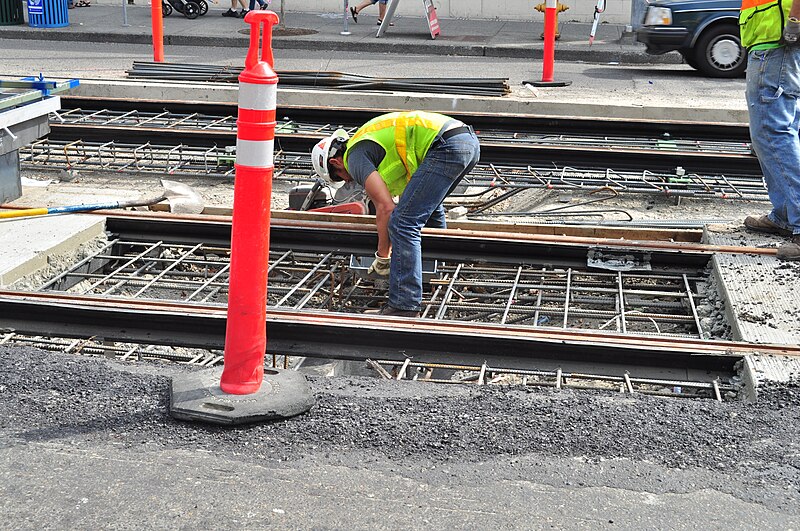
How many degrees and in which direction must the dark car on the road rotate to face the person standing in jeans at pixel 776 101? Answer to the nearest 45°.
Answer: approximately 90° to its left

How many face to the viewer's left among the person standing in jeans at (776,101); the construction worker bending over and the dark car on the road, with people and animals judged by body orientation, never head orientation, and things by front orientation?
3

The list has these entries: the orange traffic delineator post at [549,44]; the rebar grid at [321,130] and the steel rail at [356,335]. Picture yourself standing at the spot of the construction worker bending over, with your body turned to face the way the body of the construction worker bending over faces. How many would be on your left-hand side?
1

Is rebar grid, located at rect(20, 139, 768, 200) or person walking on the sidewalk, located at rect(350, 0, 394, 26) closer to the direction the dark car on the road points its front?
the person walking on the sidewalk

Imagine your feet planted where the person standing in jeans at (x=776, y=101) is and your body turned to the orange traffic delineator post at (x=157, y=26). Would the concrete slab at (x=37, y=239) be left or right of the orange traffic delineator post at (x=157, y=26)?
left

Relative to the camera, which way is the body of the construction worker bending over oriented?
to the viewer's left

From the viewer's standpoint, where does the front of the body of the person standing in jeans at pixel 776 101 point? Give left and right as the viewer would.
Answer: facing to the left of the viewer

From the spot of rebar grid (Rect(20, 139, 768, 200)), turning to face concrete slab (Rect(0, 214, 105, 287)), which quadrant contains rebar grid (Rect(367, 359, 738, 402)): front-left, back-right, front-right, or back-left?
front-left

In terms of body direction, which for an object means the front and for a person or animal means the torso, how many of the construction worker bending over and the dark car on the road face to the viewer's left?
2

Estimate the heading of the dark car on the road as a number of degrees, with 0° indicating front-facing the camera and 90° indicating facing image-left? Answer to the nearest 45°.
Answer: approximately 90°

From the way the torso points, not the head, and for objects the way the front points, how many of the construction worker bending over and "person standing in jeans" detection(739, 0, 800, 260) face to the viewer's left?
2

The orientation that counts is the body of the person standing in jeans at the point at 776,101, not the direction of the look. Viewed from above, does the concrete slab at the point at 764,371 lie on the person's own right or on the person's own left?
on the person's own left

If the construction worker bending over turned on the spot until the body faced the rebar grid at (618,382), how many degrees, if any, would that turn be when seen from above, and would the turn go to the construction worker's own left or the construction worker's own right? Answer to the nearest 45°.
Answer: approximately 135° to the construction worker's own left
